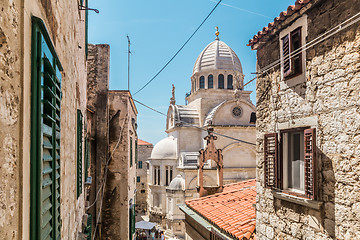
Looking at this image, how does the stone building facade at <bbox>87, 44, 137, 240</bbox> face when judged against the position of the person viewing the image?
facing to the right of the viewer

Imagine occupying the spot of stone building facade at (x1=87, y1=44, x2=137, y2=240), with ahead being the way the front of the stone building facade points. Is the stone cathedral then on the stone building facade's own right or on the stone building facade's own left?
on the stone building facade's own left

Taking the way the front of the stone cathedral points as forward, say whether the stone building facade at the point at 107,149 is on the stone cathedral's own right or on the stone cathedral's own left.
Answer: on the stone cathedral's own right
